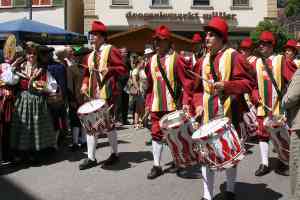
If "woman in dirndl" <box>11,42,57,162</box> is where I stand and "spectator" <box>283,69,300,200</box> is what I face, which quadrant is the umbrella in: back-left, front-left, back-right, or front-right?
back-left

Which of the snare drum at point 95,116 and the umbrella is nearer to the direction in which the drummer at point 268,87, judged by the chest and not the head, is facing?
the snare drum

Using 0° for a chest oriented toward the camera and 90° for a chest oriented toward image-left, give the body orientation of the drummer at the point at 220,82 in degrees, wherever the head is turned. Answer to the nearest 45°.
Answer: approximately 45°

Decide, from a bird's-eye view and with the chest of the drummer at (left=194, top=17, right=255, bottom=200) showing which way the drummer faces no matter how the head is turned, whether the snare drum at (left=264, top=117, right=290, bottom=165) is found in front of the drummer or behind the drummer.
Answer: behind

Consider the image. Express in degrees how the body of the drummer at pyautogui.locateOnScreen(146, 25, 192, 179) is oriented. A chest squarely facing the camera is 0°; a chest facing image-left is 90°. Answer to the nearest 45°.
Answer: approximately 45°

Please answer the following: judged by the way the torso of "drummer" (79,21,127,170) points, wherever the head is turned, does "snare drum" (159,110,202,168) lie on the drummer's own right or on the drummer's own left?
on the drummer's own left

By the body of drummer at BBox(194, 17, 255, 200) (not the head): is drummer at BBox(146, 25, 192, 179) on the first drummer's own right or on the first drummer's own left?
on the first drummer's own right

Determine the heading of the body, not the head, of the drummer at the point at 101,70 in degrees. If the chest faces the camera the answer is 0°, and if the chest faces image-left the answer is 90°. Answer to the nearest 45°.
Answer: approximately 45°

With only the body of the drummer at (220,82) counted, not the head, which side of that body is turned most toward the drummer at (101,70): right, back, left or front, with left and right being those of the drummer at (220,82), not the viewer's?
right
